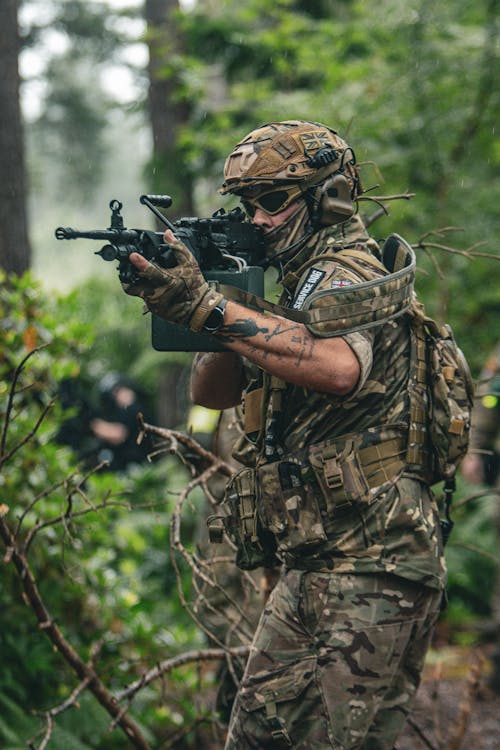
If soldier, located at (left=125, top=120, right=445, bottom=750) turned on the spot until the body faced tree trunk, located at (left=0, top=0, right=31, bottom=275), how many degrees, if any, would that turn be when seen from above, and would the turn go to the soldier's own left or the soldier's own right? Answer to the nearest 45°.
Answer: approximately 45° to the soldier's own right

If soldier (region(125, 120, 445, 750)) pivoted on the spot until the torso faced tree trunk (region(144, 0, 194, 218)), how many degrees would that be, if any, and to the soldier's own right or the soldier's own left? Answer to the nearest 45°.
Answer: approximately 90° to the soldier's own right

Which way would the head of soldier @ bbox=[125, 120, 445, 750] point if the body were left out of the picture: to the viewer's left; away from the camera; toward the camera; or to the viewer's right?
to the viewer's left

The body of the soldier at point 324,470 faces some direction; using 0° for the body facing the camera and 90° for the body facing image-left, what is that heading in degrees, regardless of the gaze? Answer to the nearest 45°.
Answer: approximately 90°
